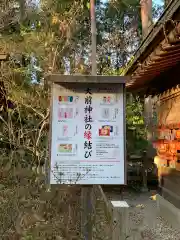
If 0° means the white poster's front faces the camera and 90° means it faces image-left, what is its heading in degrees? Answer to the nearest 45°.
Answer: approximately 0°
